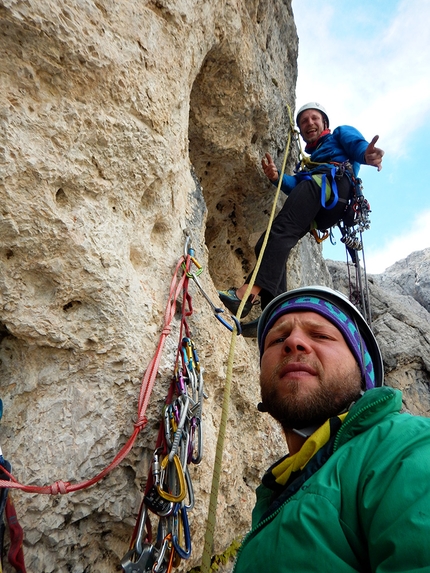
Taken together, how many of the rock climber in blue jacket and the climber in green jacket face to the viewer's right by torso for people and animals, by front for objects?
0

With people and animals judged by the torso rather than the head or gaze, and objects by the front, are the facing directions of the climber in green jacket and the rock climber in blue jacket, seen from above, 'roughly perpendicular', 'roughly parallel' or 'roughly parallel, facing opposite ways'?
roughly parallel

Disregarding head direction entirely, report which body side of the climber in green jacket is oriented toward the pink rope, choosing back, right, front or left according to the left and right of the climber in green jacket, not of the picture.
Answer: right

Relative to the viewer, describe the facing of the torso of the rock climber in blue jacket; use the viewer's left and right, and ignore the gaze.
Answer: facing the viewer and to the left of the viewer

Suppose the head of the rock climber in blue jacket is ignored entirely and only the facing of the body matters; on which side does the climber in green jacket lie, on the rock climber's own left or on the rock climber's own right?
on the rock climber's own left

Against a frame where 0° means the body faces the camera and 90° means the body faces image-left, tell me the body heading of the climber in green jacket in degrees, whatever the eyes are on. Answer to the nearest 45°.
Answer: approximately 45°
